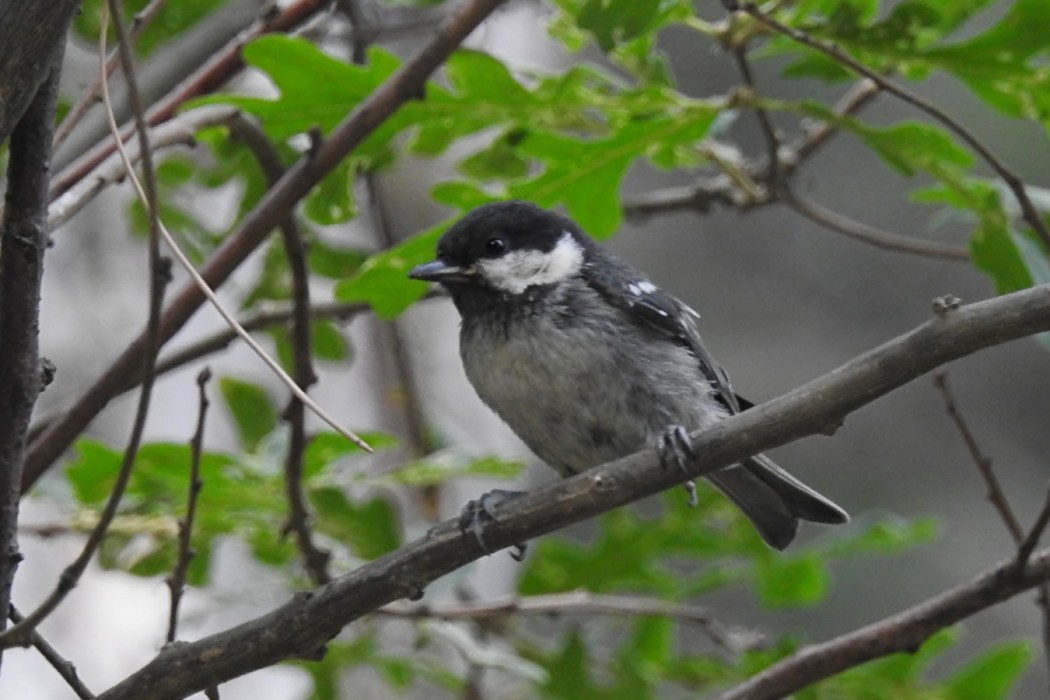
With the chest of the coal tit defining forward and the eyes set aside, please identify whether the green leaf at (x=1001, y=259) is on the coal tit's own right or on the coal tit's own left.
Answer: on the coal tit's own left

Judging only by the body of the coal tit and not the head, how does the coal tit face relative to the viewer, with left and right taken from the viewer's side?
facing the viewer and to the left of the viewer

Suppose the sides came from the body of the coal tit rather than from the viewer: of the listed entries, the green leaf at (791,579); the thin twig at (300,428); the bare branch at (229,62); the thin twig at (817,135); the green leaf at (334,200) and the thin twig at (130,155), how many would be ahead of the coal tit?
4

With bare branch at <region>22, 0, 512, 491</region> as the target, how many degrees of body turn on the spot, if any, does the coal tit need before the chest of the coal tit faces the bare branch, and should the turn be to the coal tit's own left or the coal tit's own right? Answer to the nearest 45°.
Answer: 0° — it already faces it

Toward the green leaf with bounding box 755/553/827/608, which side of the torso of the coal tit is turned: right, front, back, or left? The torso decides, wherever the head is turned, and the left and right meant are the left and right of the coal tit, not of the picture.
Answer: back

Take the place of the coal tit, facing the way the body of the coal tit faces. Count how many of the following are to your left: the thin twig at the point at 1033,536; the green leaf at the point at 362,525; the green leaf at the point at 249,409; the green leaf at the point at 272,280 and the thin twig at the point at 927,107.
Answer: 2

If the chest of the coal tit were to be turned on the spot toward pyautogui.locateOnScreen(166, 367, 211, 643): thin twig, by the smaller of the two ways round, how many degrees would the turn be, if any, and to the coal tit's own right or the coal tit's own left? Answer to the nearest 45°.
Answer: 0° — it already faces it
